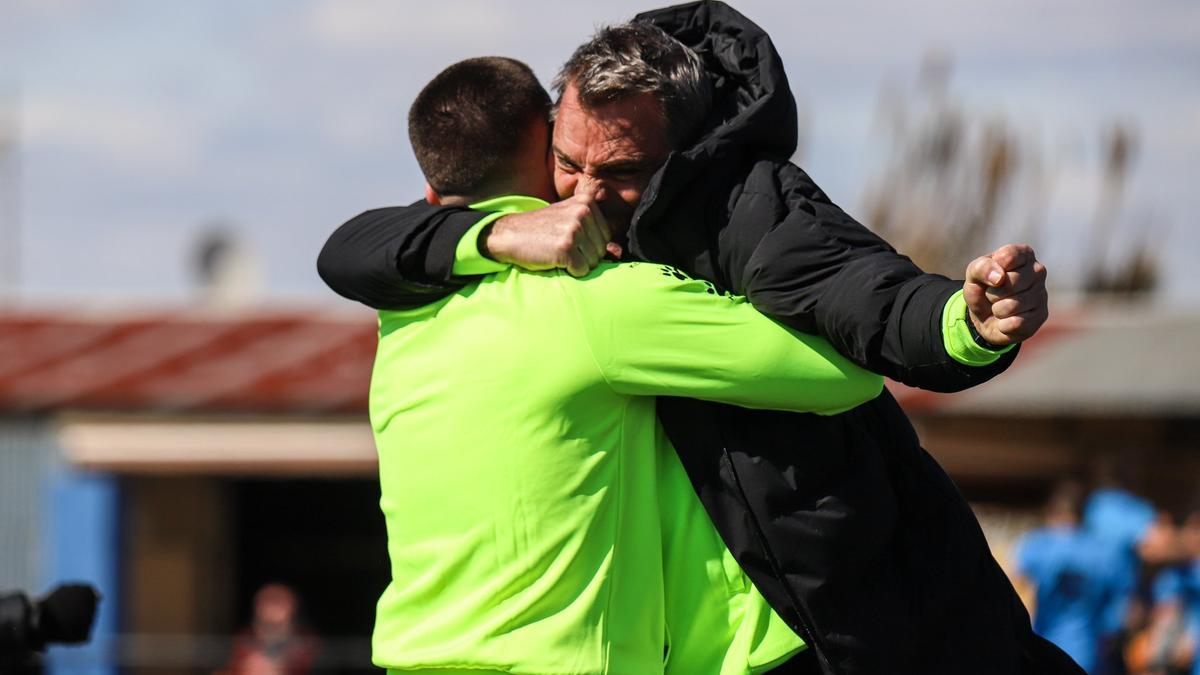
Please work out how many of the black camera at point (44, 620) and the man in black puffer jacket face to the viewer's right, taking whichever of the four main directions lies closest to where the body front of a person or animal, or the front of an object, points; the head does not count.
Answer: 1

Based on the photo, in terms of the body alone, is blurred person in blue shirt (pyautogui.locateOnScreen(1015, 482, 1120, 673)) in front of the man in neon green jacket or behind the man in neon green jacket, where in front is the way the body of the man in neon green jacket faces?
in front

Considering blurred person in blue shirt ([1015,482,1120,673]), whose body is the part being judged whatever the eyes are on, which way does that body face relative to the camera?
away from the camera

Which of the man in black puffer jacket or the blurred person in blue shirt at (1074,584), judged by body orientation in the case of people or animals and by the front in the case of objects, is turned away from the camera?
the blurred person in blue shirt

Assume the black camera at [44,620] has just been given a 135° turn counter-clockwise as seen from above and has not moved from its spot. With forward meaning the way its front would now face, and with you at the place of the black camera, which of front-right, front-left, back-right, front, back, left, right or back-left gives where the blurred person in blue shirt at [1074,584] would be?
right

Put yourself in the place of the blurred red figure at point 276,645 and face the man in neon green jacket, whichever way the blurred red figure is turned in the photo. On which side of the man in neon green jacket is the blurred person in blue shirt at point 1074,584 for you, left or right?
left

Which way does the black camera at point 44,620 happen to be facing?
to the viewer's right

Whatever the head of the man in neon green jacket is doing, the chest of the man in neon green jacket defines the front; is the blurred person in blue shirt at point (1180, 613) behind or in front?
in front

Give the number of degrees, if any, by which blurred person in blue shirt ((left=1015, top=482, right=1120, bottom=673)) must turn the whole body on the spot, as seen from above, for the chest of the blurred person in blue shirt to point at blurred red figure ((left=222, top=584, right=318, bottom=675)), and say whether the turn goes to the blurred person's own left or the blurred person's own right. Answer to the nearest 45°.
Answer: approximately 90° to the blurred person's own left

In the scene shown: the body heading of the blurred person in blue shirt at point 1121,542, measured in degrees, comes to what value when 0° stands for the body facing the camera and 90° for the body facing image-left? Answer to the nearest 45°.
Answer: approximately 225°

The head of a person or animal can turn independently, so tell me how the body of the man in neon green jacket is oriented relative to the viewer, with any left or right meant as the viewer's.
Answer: facing away from the viewer and to the right of the viewer
